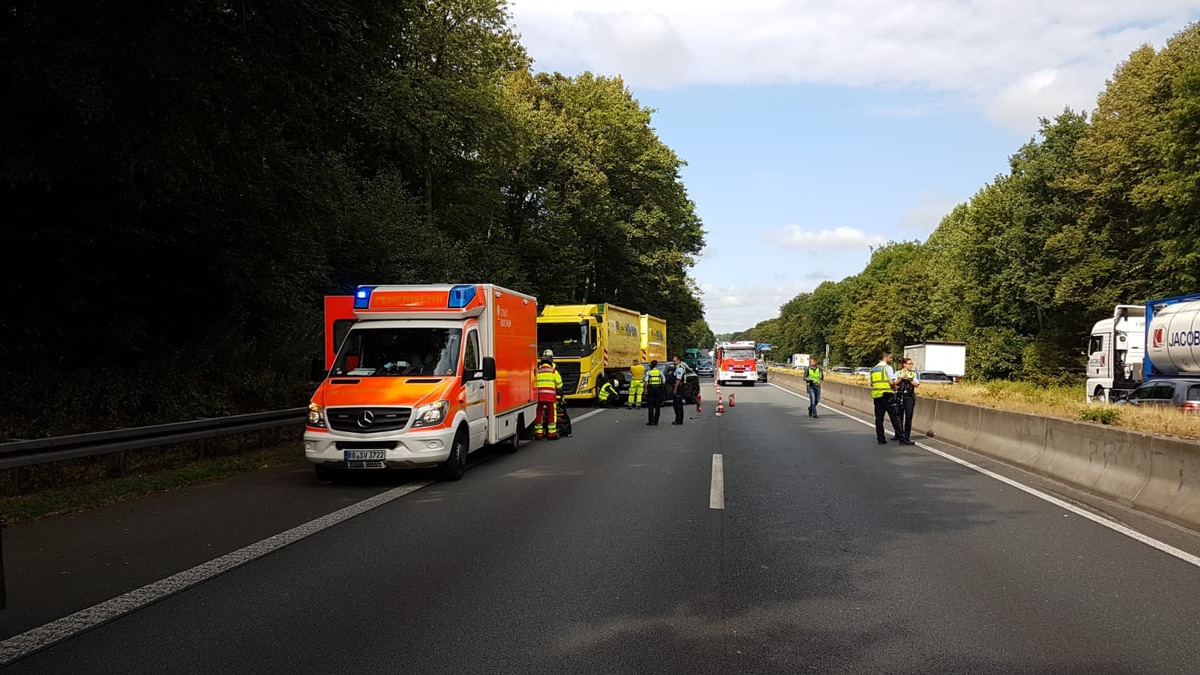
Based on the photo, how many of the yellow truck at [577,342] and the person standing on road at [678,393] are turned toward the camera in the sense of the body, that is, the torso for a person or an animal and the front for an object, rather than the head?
1

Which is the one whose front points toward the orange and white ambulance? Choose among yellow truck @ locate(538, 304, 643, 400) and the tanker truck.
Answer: the yellow truck

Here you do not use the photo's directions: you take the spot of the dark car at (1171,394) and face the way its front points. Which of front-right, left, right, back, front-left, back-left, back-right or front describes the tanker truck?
front-right

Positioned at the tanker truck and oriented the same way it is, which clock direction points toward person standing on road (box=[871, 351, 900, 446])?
The person standing on road is roughly at 8 o'clock from the tanker truck.

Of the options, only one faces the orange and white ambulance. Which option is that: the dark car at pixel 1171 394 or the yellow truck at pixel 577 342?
the yellow truck

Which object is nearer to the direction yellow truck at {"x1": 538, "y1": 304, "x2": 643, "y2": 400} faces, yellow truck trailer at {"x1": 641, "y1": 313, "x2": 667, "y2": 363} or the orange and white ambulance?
the orange and white ambulance

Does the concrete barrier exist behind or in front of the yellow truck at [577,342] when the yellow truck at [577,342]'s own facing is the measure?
in front

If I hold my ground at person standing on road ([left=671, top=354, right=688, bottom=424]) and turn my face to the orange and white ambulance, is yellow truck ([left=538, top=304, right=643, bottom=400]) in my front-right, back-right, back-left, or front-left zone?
back-right

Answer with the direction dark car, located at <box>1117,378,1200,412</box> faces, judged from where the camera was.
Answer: facing away from the viewer and to the left of the viewer

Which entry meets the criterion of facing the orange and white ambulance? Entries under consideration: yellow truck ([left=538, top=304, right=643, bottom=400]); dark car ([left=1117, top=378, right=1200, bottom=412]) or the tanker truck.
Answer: the yellow truck

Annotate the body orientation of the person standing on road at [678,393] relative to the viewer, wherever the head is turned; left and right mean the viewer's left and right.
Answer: facing to the left of the viewer

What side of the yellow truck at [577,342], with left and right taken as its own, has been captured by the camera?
front

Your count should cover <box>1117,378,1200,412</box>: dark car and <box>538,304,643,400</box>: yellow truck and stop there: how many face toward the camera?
1
